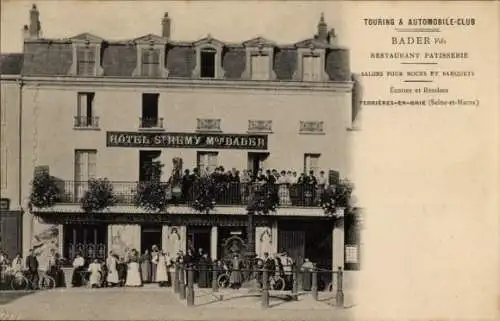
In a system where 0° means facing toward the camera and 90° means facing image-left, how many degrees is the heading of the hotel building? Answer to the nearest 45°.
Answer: approximately 0°
